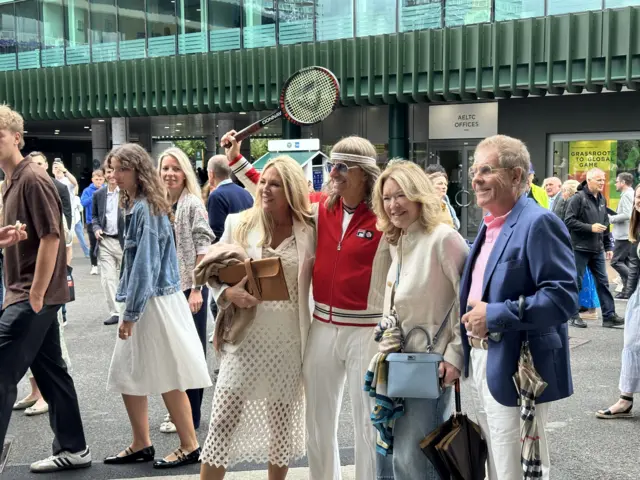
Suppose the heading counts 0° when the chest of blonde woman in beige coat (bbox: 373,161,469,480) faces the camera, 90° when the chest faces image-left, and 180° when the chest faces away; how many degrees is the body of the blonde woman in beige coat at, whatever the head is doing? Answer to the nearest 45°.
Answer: approximately 45°

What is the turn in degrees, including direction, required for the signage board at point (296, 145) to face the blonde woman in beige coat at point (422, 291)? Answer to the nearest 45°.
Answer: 0° — it already faces them

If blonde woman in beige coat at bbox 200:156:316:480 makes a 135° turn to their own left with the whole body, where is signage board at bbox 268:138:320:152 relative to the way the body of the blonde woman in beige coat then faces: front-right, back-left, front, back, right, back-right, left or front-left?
front-left

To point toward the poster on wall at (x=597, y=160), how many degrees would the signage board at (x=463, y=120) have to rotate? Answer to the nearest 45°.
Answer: approximately 45° to its left

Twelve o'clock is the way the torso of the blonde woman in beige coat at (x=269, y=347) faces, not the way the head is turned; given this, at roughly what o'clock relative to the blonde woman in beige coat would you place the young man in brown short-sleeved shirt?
The young man in brown short-sleeved shirt is roughly at 4 o'clock from the blonde woman in beige coat.

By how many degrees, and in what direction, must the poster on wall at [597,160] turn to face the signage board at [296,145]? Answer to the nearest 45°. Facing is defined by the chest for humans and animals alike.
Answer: approximately 45° to its right

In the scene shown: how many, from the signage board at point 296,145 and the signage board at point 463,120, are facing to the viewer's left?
0

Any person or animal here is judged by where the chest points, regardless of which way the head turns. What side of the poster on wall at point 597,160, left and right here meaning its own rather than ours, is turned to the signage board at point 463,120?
right
